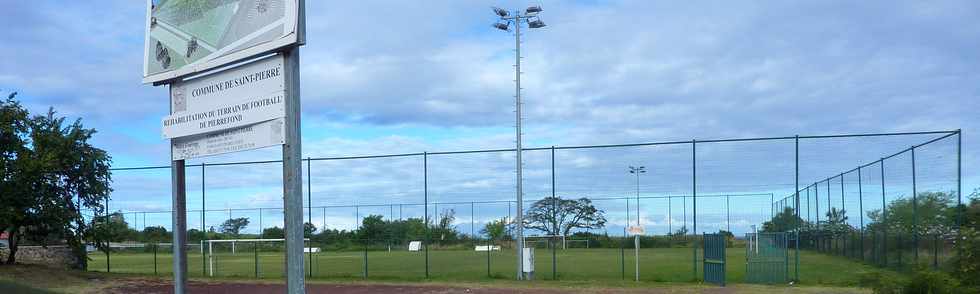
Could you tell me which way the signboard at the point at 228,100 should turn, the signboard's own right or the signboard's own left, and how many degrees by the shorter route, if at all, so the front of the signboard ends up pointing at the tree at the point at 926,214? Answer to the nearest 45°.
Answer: approximately 180°

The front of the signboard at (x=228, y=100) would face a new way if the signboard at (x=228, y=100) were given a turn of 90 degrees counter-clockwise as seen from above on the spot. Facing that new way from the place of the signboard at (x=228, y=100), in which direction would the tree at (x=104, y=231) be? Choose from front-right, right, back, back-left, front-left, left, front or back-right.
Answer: back-left

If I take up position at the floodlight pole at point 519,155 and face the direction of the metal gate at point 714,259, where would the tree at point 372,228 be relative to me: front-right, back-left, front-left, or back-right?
back-left

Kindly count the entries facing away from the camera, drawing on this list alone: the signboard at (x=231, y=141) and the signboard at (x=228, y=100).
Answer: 0

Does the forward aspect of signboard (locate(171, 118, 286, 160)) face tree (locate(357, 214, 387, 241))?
no

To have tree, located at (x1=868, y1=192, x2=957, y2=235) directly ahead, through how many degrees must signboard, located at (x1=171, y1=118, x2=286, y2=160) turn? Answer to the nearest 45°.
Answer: approximately 180°

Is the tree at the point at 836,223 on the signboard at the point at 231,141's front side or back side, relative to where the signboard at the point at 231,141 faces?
on the back side

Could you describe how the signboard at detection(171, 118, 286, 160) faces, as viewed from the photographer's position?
facing the viewer and to the left of the viewer

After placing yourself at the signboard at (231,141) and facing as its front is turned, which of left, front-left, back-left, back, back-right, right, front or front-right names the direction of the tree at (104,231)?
back-right

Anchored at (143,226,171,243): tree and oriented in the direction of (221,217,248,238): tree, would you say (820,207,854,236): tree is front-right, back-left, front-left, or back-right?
front-right

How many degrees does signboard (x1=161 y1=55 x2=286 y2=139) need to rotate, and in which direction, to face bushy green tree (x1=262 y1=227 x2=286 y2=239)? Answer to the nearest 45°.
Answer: approximately 135° to its right

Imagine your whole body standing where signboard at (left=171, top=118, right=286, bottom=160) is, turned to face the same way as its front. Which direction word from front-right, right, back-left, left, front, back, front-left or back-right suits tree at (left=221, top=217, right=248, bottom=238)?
back-right

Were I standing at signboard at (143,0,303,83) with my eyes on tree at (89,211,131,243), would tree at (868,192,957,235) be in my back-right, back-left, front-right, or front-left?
front-right

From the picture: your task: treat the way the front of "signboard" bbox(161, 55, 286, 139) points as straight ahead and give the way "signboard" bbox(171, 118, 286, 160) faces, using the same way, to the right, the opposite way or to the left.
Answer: the same way
